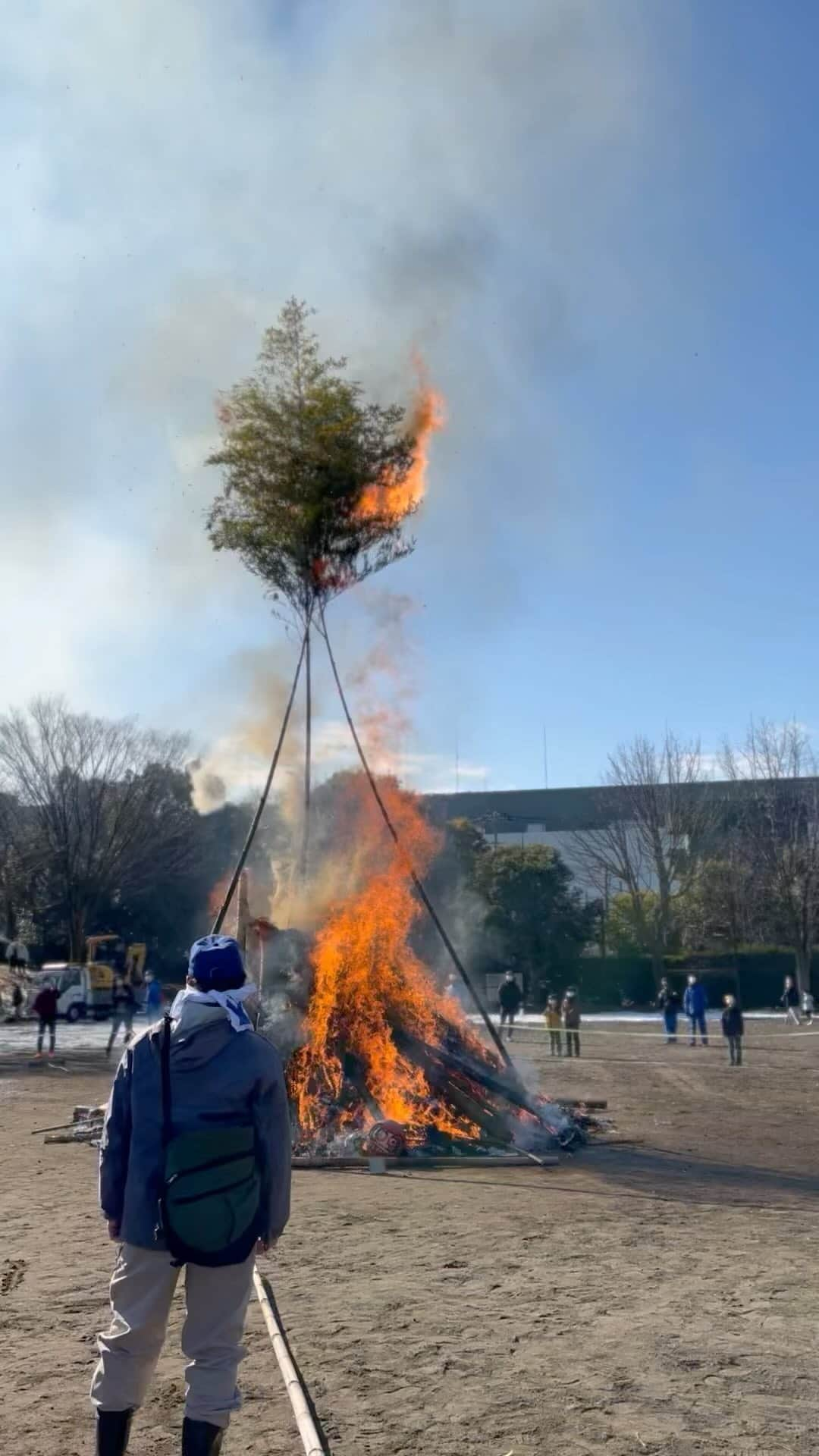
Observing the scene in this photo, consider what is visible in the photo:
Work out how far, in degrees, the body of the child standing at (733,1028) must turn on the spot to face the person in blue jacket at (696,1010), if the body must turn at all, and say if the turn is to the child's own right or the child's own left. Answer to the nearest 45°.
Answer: approximately 135° to the child's own right

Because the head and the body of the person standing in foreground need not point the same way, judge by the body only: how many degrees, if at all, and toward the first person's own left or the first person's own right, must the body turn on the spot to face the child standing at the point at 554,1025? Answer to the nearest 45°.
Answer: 0° — they already face them

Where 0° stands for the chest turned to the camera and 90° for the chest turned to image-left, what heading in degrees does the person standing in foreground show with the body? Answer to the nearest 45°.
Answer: approximately 180°

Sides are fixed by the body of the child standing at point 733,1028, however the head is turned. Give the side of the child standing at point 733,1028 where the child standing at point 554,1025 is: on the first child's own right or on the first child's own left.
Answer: on the first child's own right

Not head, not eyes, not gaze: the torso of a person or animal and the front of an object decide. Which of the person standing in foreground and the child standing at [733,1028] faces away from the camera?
the person standing in foreground

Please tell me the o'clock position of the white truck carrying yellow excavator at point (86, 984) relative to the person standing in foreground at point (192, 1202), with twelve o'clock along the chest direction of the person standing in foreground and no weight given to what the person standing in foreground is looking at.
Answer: The white truck carrying yellow excavator is roughly at 12 o'clock from the person standing in foreground.

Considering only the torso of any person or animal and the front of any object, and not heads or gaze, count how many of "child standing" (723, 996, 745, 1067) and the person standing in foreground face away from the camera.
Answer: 1

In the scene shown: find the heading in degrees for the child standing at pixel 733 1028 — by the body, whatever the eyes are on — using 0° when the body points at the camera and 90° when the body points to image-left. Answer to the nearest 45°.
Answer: approximately 45°

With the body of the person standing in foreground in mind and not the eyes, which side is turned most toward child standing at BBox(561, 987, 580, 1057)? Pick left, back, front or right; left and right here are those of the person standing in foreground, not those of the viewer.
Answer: front
